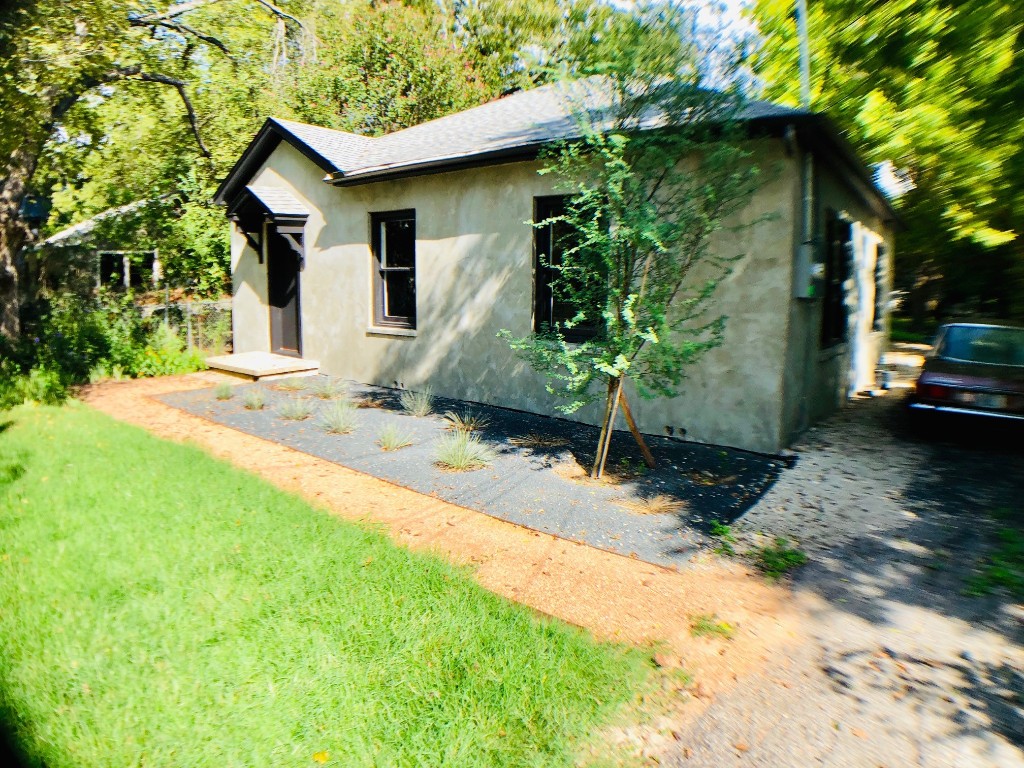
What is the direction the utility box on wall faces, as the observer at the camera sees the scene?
facing the viewer and to the right of the viewer

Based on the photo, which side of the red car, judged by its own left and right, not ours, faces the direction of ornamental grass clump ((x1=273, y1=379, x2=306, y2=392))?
left

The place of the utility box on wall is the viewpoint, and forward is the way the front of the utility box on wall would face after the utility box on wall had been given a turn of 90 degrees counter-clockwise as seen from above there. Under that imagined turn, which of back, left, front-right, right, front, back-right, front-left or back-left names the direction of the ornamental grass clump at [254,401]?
back-left

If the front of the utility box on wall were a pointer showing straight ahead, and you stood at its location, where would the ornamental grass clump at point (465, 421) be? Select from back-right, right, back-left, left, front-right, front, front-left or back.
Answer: back-right

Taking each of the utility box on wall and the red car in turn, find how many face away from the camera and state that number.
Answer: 1

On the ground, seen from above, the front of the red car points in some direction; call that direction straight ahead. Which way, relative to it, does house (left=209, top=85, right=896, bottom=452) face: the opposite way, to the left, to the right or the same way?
the opposite way

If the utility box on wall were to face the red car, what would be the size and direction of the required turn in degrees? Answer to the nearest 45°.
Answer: approximately 90° to its left

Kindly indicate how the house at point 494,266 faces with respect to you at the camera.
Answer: facing the viewer and to the left of the viewer

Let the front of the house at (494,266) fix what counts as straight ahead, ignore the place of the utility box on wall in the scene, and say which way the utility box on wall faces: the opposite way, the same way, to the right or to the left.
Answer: to the left

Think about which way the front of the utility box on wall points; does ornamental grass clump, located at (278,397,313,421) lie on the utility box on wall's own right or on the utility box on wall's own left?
on the utility box on wall's own right

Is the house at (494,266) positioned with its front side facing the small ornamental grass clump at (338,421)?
yes

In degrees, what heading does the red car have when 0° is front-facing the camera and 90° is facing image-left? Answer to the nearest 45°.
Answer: approximately 180°

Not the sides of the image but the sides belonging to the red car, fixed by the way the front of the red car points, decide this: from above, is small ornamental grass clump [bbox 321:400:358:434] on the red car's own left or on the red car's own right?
on the red car's own left

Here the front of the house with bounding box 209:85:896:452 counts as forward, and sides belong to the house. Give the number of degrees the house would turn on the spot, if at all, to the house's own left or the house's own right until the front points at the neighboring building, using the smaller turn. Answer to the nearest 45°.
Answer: approximately 90° to the house's own right

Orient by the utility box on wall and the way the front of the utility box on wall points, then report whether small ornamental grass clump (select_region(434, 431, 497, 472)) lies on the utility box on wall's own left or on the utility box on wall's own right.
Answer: on the utility box on wall's own right
